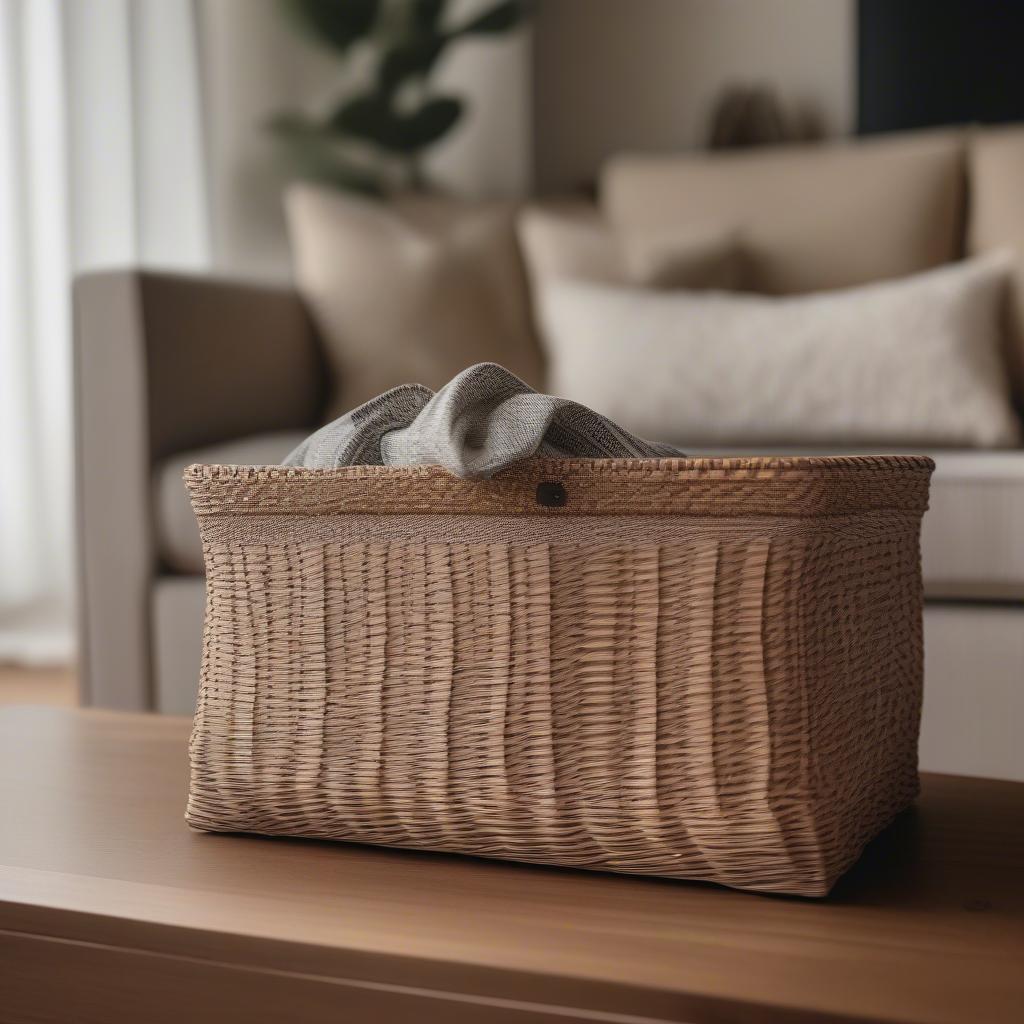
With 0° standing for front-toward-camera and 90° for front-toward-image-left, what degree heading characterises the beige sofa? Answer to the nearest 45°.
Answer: approximately 0°

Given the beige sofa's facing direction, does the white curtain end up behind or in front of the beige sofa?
behind

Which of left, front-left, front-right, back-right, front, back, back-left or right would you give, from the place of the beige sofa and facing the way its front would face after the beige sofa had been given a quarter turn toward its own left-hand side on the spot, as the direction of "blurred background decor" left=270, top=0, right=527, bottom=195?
left

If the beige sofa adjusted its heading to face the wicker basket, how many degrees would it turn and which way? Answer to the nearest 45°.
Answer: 0° — it already faces it

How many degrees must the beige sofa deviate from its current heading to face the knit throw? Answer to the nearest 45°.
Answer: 0° — it already faces it

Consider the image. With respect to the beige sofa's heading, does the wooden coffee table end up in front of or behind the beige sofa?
in front

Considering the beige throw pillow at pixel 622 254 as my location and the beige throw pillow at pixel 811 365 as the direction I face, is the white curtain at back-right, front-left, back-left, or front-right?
back-right
